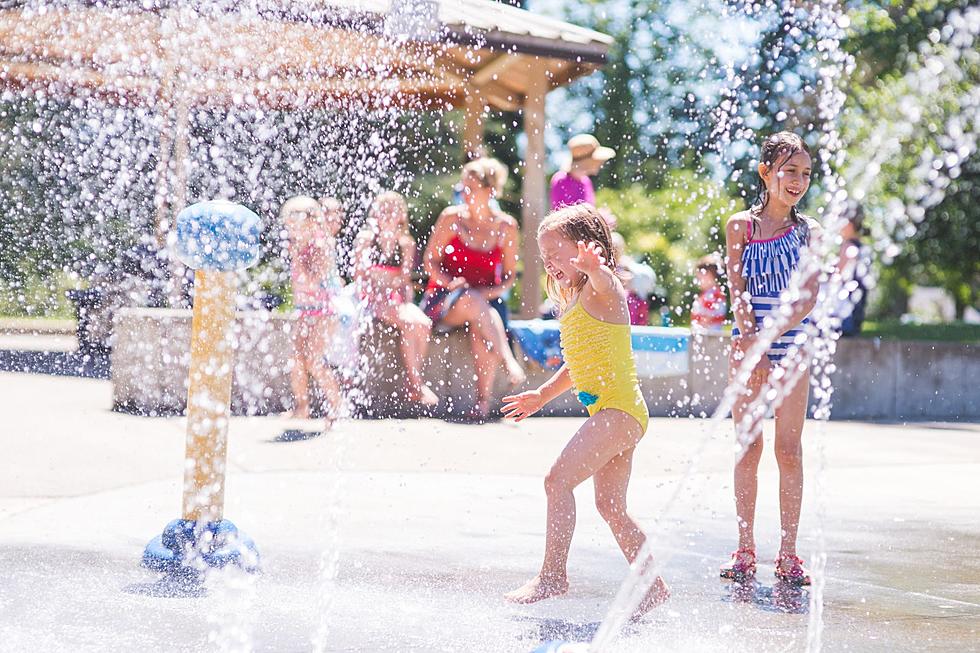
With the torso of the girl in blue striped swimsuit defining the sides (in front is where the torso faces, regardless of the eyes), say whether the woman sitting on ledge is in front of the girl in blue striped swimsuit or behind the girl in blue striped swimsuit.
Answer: behind

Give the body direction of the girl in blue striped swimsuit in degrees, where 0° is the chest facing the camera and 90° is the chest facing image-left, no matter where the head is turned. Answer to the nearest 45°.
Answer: approximately 0°

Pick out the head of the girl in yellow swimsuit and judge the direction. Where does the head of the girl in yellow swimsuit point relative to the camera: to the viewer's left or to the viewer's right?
to the viewer's left

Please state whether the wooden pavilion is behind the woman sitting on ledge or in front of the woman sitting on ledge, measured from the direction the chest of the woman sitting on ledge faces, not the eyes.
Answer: behind

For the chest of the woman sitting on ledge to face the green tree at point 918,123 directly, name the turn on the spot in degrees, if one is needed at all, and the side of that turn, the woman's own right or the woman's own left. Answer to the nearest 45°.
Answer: approximately 135° to the woman's own left

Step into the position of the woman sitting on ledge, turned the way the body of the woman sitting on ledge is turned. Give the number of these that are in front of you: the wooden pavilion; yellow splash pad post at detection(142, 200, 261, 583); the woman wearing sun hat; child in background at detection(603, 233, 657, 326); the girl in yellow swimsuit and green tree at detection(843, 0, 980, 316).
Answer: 2

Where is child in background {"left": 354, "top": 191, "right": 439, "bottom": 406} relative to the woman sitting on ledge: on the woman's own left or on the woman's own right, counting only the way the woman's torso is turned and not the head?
on the woman's own right

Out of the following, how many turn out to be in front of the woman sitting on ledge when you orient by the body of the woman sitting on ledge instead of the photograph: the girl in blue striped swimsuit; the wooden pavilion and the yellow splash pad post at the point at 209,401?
2

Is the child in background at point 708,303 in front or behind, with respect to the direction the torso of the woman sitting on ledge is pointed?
behind
